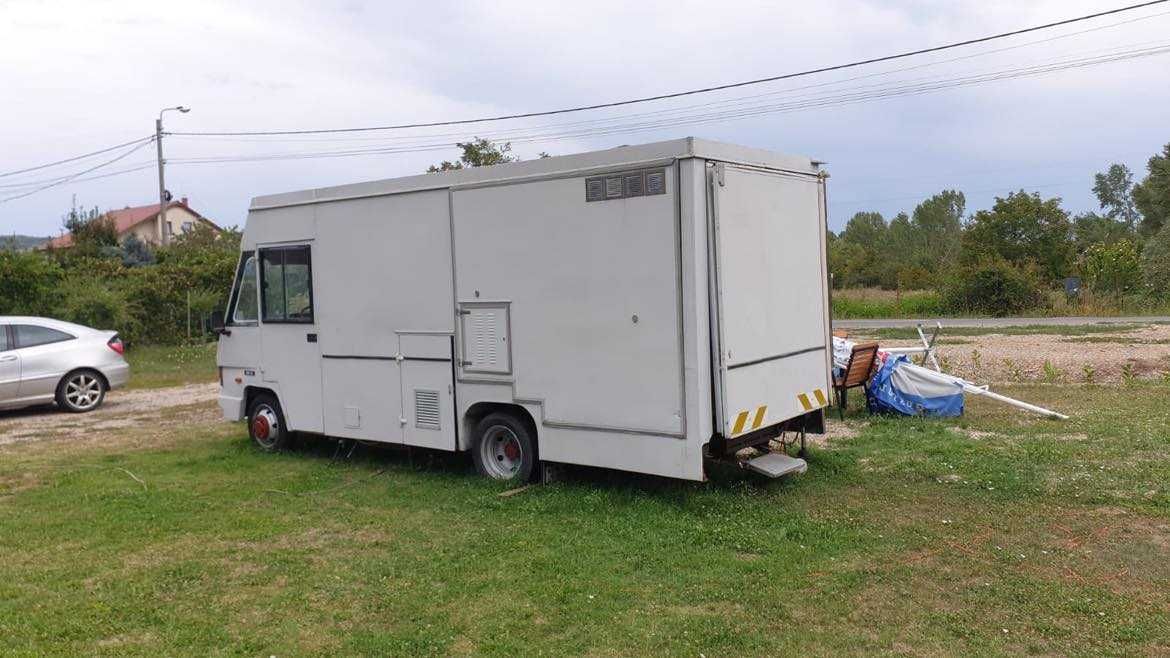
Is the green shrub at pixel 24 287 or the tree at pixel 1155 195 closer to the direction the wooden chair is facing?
the green shrub

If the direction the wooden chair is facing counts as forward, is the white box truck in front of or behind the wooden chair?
in front

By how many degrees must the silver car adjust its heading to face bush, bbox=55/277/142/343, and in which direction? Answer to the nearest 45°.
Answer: approximately 90° to its right

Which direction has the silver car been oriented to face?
to the viewer's left

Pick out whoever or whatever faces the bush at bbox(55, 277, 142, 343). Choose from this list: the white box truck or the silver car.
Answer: the white box truck

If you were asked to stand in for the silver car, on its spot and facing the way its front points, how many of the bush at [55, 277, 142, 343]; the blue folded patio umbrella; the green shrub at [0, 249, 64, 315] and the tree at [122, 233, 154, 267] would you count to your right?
3

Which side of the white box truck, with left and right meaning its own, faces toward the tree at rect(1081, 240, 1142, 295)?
right

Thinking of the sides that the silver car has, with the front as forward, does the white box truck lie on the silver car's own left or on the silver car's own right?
on the silver car's own left

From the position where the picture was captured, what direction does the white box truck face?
facing away from the viewer and to the left of the viewer

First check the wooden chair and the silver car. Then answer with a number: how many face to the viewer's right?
0

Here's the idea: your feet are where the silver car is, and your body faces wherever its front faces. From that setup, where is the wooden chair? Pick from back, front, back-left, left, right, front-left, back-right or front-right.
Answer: back-left

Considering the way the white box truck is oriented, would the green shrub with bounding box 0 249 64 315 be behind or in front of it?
in front

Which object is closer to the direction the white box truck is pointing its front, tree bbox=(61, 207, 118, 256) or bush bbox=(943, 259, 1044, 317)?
the tree
